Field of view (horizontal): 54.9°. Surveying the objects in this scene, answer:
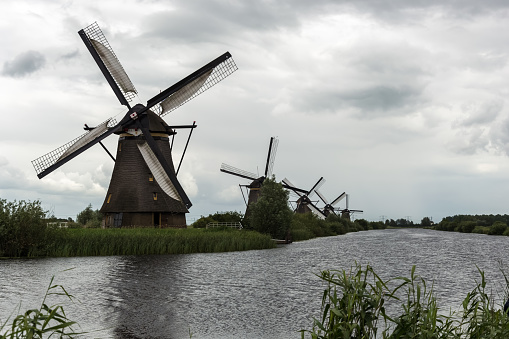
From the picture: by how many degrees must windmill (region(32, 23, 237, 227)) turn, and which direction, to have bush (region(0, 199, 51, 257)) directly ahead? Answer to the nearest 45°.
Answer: approximately 45° to its right

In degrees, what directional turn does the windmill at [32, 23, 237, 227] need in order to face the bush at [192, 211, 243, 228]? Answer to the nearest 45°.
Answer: approximately 135° to its left

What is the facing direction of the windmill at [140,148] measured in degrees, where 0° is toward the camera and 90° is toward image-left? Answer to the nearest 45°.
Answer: approximately 0°

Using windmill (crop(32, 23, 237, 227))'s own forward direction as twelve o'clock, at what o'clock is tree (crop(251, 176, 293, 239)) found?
The tree is roughly at 8 o'clock from the windmill.
